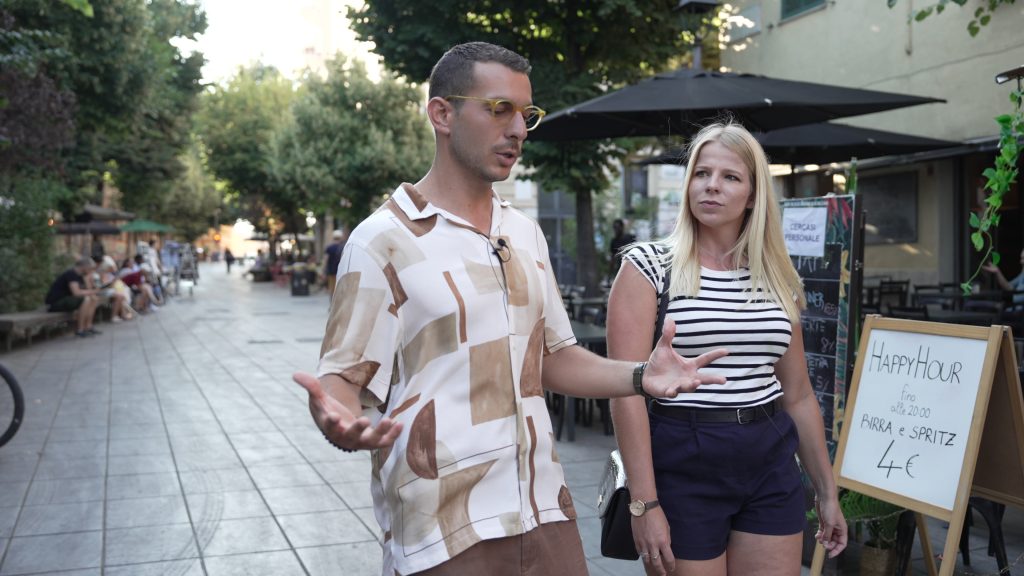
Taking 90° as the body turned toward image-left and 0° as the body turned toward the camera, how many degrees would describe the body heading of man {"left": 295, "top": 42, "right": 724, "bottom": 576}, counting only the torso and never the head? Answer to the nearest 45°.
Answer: approximately 315°

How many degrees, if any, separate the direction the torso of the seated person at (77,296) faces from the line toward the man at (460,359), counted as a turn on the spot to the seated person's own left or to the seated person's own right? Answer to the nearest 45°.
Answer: approximately 90° to the seated person's own right

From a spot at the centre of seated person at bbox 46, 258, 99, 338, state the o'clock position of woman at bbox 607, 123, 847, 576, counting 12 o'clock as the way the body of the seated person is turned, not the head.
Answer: The woman is roughly at 3 o'clock from the seated person.

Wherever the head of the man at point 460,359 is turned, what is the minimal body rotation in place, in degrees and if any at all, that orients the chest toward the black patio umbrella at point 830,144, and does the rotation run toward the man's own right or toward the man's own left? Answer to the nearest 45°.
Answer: approximately 90° to the man's own left

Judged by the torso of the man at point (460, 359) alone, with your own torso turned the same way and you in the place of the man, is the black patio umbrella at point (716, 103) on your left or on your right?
on your left

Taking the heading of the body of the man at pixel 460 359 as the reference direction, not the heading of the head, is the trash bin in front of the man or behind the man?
behind

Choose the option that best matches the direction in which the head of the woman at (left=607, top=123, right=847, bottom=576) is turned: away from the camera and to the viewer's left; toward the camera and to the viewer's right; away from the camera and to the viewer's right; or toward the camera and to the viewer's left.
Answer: toward the camera and to the viewer's left

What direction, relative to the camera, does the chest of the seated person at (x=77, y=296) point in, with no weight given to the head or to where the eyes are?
to the viewer's right

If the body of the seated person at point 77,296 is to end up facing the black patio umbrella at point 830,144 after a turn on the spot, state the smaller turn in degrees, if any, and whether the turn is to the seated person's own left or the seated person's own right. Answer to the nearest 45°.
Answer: approximately 45° to the seated person's own right

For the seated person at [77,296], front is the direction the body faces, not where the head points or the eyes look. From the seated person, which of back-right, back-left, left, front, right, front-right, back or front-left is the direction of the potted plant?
right

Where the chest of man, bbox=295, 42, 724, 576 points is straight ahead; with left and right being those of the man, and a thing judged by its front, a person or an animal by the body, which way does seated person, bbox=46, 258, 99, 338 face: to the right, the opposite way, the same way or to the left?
to the left

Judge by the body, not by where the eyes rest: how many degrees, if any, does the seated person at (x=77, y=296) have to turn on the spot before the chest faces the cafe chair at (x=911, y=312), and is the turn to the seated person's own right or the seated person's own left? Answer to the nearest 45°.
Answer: approximately 45° to the seated person's own right

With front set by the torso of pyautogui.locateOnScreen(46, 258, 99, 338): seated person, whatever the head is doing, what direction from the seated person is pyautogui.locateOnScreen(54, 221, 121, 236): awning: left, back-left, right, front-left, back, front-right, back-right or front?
left

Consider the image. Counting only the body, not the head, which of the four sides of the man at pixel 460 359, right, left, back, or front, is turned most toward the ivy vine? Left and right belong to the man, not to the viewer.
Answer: left

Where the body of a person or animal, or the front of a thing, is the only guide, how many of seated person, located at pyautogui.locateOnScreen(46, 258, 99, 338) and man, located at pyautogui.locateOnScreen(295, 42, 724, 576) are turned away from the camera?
0

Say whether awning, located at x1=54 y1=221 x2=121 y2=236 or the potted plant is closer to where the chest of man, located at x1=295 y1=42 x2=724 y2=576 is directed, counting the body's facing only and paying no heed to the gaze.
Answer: the potted plant
